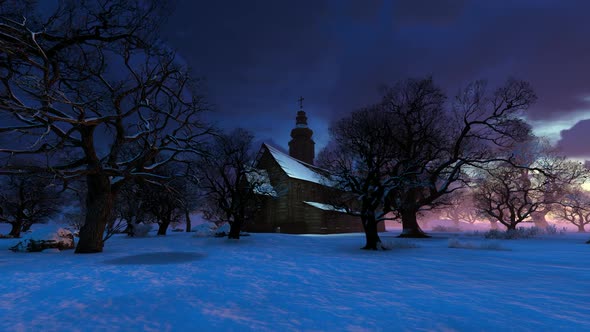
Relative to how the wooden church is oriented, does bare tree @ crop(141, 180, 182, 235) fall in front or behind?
in front

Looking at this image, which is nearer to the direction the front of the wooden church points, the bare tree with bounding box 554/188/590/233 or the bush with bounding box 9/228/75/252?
the bush

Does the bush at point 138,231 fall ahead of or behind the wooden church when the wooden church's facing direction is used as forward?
ahead

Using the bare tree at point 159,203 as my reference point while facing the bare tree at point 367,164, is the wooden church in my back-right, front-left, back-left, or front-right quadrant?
front-left

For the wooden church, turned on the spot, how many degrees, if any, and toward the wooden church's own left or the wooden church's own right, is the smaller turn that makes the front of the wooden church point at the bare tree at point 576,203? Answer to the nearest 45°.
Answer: approximately 135° to the wooden church's own left

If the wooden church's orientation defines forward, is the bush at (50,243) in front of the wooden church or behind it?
in front

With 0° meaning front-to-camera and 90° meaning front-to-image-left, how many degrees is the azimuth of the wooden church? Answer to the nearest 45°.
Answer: approximately 45°
